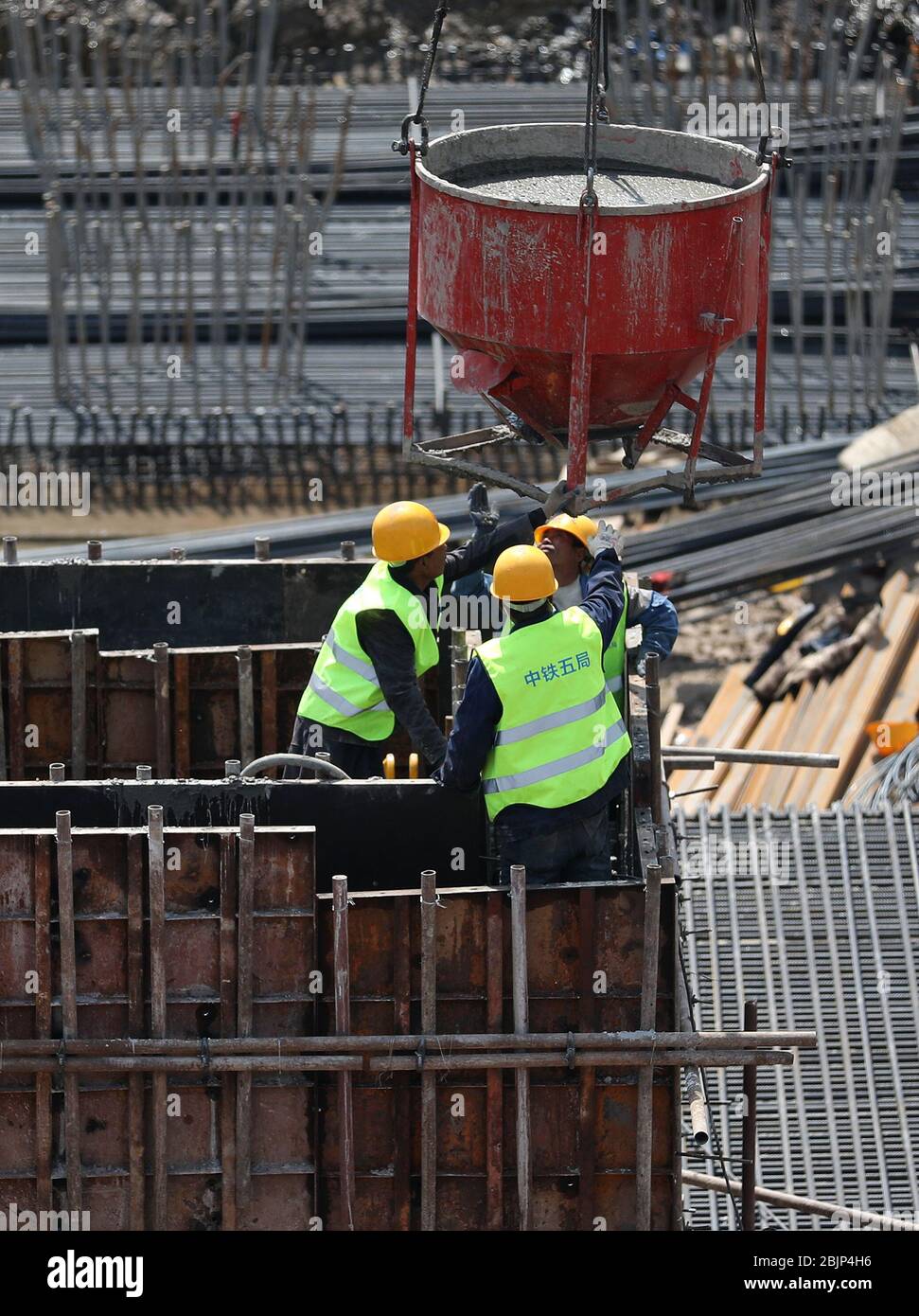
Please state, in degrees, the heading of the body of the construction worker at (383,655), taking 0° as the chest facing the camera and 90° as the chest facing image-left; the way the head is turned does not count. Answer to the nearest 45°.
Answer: approximately 270°

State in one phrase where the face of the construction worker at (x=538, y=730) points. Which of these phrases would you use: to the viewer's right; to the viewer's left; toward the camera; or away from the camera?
away from the camera

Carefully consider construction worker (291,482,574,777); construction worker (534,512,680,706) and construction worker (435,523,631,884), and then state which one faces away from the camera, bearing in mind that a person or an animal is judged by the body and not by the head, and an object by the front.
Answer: construction worker (435,523,631,884)

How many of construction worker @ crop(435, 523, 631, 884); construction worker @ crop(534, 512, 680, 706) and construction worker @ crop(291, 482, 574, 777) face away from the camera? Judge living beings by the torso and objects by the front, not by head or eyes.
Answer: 1

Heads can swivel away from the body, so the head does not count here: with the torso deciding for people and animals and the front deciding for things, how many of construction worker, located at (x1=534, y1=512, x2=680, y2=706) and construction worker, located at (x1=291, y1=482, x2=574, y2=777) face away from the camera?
0

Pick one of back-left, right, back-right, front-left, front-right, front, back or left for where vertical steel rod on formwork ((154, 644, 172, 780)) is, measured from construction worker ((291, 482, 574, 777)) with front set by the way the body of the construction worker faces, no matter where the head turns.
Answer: back-left

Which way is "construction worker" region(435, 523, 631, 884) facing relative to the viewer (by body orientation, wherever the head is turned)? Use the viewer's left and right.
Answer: facing away from the viewer

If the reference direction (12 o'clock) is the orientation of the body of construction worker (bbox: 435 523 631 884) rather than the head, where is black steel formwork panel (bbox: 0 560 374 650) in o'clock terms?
The black steel formwork panel is roughly at 11 o'clock from the construction worker.

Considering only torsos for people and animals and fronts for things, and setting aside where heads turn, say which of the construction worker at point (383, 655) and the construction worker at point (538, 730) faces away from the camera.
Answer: the construction worker at point (538, 730)
